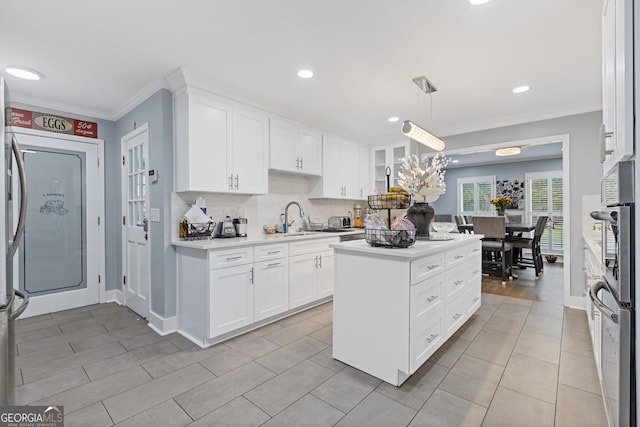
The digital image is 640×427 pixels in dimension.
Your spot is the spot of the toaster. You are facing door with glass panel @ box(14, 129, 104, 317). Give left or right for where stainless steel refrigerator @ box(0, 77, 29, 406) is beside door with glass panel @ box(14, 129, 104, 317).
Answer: left

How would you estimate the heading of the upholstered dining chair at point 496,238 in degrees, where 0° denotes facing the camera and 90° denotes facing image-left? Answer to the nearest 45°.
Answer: approximately 225°

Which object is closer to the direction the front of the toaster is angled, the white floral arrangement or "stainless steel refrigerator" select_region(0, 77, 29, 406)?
the white floral arrangement

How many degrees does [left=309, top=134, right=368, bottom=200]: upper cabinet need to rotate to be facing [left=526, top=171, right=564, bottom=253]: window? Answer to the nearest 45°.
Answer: approximately 90° to its left

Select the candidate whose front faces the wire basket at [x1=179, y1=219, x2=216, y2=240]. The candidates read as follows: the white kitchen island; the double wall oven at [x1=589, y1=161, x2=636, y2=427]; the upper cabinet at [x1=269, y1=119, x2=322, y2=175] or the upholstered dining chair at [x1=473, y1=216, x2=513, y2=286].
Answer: the double wall oven

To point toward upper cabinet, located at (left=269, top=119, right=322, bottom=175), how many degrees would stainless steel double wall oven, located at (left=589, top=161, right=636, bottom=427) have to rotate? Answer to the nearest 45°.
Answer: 0° — it already faces it

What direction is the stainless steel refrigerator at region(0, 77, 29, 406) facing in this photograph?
to the viewer's right
